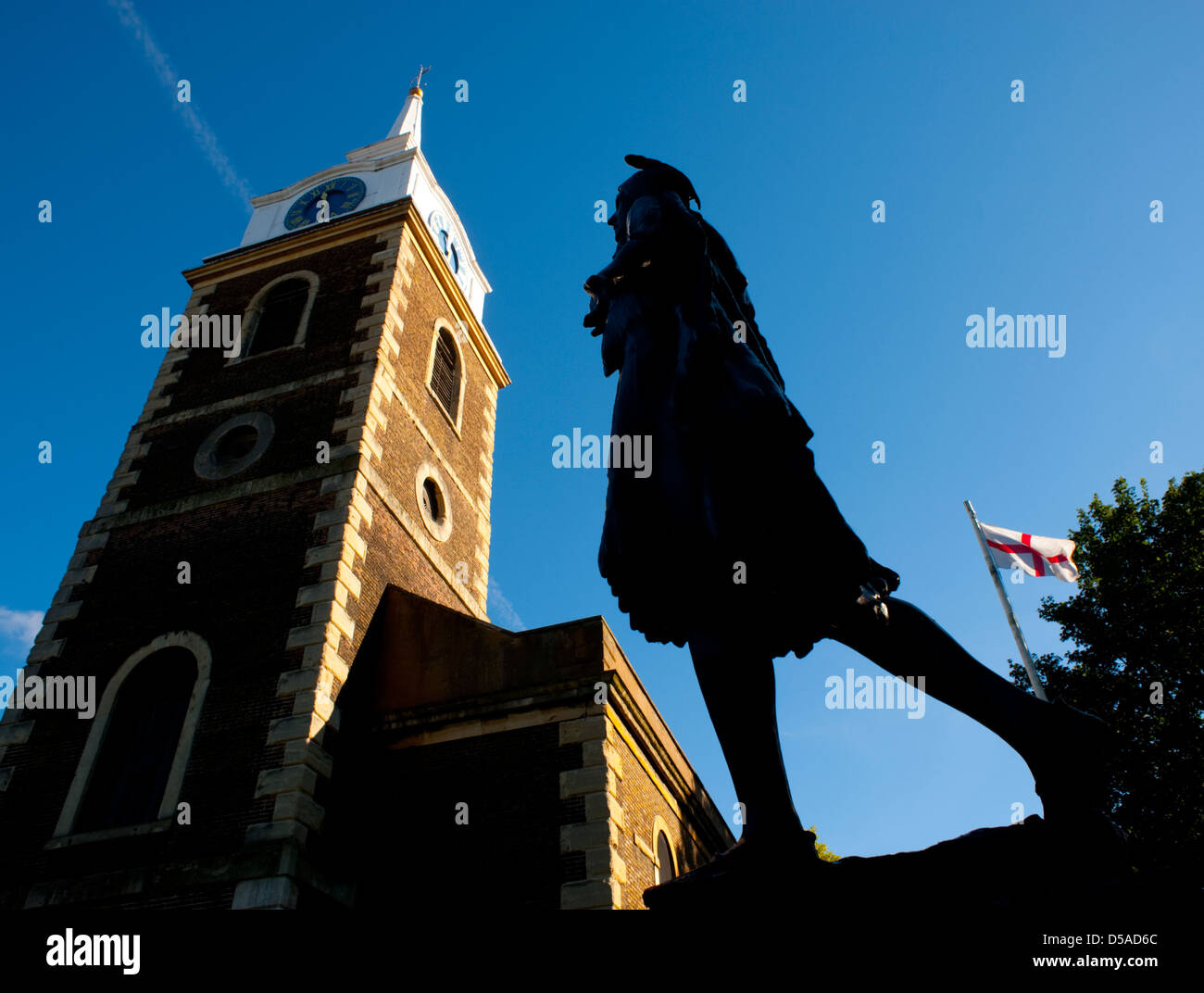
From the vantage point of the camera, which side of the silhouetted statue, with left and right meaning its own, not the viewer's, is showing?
left

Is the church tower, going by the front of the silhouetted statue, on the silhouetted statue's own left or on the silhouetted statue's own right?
on the silhouetted statue's own right
